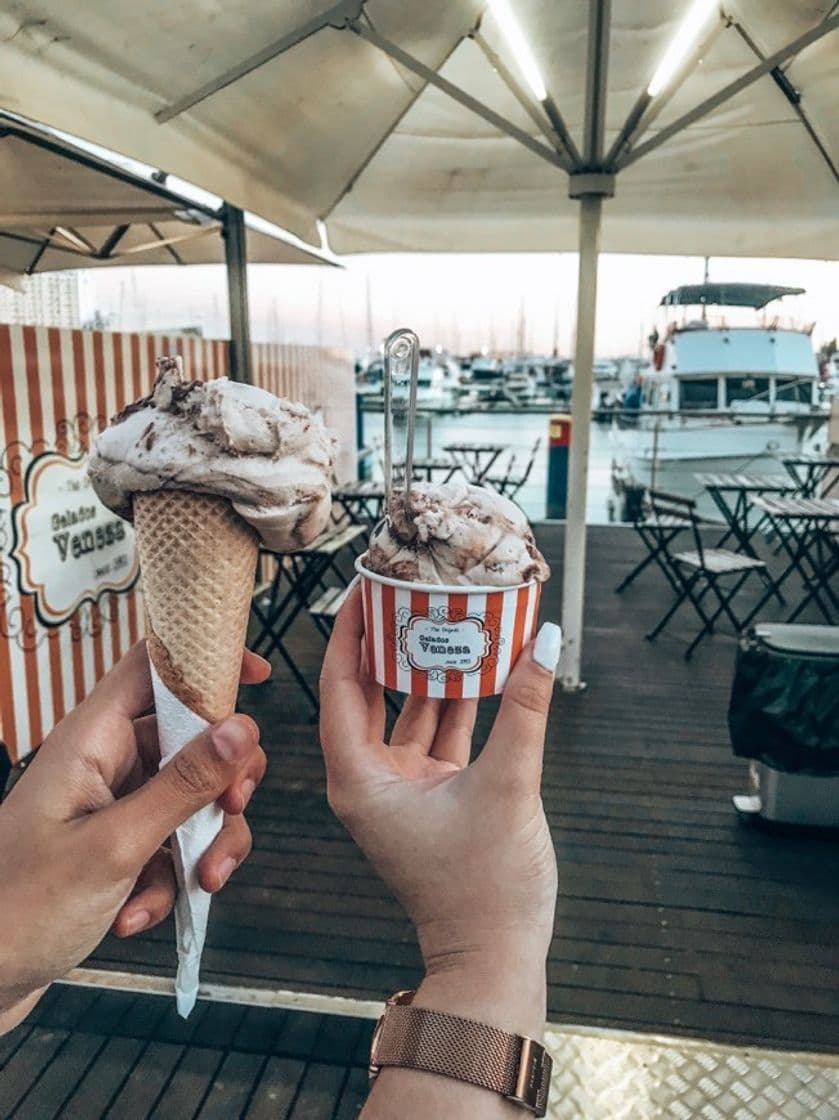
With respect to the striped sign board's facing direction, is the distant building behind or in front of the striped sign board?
behind

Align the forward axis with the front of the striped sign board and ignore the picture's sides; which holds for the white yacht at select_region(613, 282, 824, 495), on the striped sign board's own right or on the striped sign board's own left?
on the striped sign board's own left

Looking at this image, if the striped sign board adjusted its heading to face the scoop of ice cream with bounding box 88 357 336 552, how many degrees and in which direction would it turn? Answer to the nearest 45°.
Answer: approximately 45° to its right

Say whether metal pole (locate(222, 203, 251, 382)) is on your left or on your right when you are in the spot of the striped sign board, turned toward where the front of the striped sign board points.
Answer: on your left

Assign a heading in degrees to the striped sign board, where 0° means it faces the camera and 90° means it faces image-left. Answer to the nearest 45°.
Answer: approximately 315°

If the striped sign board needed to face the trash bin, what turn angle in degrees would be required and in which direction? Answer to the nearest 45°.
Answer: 0° — it already faces it

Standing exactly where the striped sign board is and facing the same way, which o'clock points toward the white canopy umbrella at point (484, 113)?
The white canopy umbrella is roughly at 11 o'clock from the striped sign board.

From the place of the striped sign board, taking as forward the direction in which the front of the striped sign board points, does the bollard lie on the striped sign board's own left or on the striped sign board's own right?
on the striped sign board's own left

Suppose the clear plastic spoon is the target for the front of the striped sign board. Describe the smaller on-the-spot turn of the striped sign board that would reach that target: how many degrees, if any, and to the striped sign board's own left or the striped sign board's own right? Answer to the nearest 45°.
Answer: approximately 45° to the striped sign board's own right

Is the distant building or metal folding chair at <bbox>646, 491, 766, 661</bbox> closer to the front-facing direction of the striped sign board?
the metal folding chair
